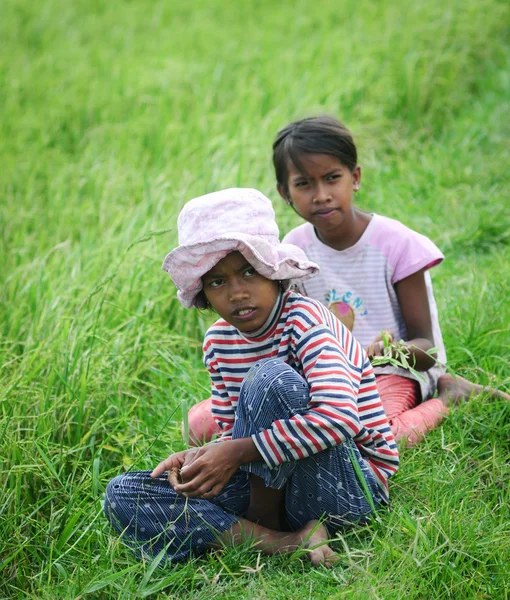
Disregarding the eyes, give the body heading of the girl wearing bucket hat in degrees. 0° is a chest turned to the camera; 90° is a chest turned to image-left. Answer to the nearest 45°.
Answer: approximately 45°

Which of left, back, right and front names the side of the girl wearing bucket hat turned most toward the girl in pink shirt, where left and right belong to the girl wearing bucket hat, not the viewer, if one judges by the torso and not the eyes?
back
